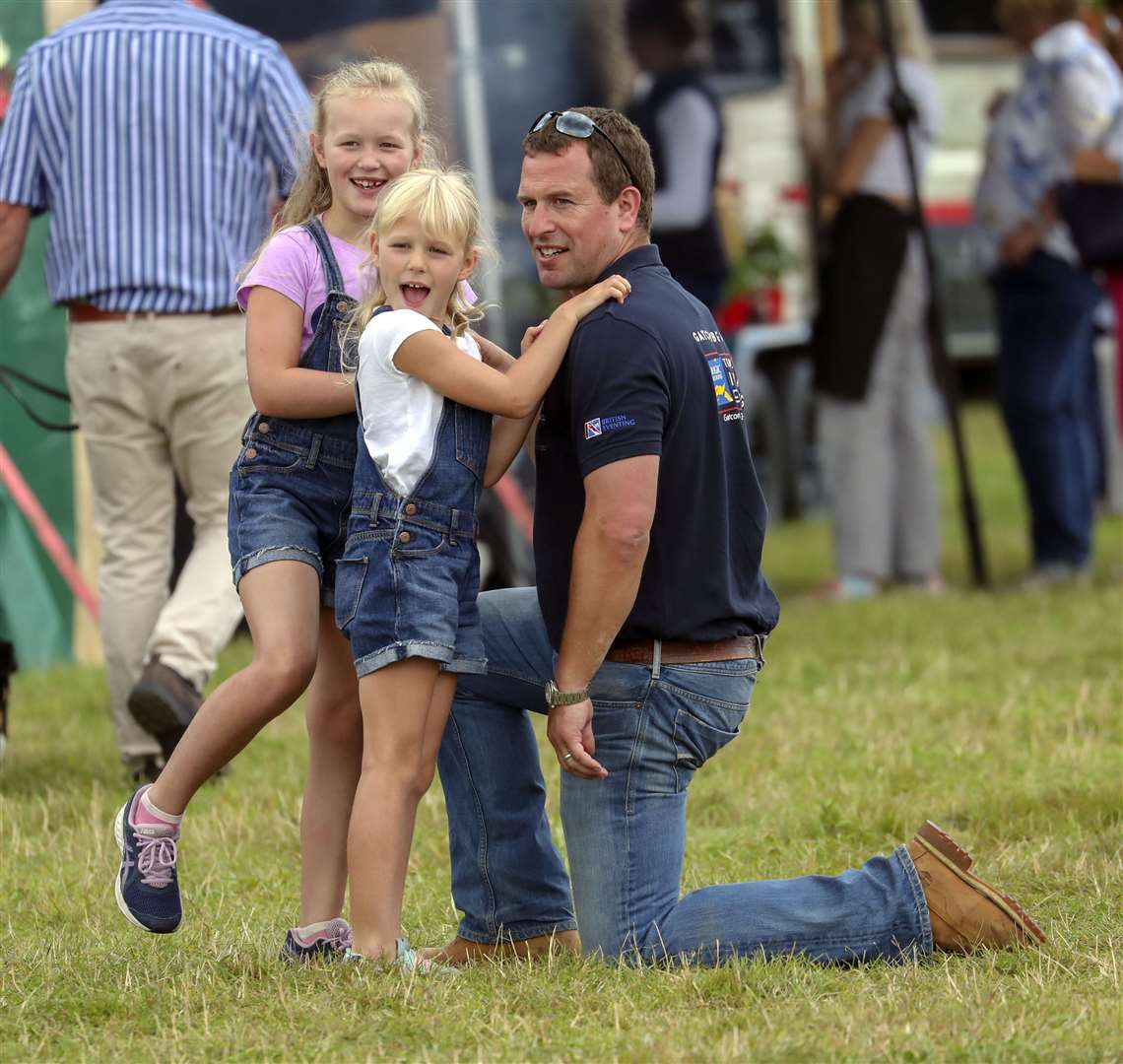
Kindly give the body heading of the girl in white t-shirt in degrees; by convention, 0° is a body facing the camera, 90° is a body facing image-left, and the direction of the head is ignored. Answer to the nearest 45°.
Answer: approximately 315°

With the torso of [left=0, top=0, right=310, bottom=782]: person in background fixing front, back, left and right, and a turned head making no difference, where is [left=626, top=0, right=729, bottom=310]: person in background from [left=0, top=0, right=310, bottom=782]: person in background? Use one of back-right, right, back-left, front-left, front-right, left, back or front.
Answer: front-right

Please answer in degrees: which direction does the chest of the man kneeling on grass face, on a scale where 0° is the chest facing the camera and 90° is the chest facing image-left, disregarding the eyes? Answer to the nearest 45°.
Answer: approximately 90°

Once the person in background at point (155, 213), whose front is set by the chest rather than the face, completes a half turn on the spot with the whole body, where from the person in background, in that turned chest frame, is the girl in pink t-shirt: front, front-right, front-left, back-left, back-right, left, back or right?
front

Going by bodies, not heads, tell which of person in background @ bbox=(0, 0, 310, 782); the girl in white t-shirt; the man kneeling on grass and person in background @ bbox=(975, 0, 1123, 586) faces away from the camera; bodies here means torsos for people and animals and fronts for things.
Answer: person in background @ bbox=(0, 0, 310, 782)

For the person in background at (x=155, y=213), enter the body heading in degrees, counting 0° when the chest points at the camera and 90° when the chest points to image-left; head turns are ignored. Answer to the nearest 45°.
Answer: approximately 180°

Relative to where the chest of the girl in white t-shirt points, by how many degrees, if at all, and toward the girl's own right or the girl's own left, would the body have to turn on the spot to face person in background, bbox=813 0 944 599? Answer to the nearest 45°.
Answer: approximately 135° to the girl's own left

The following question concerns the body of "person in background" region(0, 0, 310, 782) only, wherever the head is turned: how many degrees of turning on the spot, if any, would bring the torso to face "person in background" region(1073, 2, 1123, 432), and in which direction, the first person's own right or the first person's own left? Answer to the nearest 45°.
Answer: approximately 45° to the first person's own right
